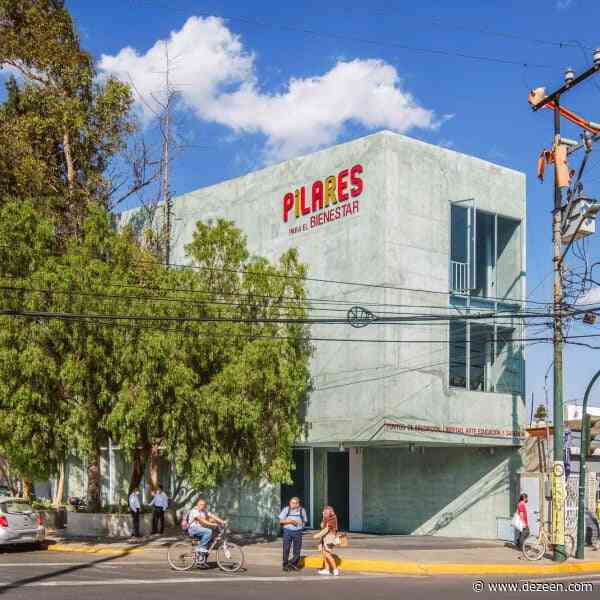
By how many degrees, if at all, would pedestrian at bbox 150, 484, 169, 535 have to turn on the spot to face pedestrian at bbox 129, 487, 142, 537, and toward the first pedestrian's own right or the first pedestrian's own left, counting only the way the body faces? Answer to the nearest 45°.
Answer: approximately 45° to the first pedestrian's own right

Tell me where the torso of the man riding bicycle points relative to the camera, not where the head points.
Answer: to the viewer's right

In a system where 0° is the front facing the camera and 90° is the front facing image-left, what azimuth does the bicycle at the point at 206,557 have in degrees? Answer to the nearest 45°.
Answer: approximately 270°

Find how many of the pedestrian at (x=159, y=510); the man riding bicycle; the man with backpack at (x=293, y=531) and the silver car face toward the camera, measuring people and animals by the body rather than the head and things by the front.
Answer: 1

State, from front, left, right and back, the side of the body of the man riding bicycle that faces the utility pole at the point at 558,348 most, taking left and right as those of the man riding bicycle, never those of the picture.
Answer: front

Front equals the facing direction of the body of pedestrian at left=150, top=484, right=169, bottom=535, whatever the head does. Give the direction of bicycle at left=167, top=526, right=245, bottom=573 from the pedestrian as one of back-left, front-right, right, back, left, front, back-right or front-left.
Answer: front

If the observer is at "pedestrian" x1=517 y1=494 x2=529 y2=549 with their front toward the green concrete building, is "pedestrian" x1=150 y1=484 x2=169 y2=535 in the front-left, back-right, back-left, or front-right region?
front-left

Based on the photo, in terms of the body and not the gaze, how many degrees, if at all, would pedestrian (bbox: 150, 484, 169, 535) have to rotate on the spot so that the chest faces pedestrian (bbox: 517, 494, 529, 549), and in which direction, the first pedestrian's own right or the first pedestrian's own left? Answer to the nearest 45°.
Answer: approximately 45° to the first pedestrian's own left

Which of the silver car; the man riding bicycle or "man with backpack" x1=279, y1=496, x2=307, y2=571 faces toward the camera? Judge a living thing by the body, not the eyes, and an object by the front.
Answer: the man with backpack

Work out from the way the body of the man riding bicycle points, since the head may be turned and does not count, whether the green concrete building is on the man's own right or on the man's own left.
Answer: on the man's own left

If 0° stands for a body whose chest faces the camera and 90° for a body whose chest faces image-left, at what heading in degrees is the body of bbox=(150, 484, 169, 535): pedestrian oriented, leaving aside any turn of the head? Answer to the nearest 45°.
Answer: approximately 0°
